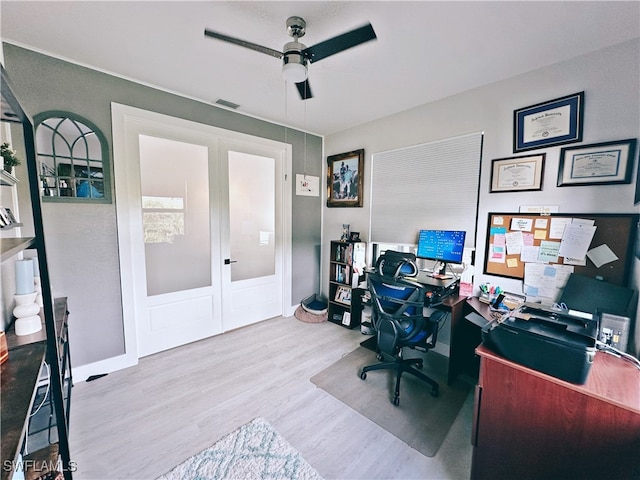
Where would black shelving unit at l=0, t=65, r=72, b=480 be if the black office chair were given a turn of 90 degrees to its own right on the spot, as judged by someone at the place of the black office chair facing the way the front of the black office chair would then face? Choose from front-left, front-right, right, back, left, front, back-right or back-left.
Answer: right

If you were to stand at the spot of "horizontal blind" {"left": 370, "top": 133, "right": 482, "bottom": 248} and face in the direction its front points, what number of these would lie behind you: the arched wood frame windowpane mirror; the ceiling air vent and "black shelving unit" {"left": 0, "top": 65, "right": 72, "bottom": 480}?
0

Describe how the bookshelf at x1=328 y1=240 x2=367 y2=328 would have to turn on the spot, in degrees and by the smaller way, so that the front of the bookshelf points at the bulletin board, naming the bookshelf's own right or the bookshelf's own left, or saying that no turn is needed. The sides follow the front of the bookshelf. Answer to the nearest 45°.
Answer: approximately 90° to the bookshelf's own left

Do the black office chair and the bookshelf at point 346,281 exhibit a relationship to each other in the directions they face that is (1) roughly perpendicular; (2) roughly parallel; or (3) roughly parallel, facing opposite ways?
roughly parallel, facing opposite ways

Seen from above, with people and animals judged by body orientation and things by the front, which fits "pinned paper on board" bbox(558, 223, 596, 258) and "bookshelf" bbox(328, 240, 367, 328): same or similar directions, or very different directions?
same or similar directions

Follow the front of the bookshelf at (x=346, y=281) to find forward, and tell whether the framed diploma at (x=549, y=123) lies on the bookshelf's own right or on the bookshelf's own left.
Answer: on the bookshelf's own left

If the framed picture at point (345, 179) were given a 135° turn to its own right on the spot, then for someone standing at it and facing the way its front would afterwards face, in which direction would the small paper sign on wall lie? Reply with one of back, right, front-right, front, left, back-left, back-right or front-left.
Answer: left

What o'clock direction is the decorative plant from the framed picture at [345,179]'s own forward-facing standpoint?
The decorative plant is roughly at 12 o'clock from the framed picture.

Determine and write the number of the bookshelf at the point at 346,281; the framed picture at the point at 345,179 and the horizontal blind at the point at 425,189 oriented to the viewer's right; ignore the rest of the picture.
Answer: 0

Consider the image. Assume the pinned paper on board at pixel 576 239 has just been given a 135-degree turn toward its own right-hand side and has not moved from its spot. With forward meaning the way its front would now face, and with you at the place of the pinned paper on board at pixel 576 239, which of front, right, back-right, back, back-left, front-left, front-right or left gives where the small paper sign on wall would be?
front-left

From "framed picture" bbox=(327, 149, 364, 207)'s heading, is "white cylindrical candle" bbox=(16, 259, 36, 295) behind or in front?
in front

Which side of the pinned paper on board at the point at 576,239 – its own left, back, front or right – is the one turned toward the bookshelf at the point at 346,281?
right

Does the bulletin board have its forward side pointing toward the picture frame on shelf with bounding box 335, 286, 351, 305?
no

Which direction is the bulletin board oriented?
toward the camera

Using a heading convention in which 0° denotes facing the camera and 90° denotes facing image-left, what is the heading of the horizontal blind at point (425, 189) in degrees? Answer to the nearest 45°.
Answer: approximately 45°

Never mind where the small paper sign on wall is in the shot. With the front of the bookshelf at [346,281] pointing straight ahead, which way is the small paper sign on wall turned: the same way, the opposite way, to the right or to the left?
to the left

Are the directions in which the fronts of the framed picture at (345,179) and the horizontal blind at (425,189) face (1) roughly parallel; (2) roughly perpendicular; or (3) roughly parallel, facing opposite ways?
roughly parallel

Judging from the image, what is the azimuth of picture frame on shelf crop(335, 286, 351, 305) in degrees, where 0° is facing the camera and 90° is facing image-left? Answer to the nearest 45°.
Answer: approximately 45°

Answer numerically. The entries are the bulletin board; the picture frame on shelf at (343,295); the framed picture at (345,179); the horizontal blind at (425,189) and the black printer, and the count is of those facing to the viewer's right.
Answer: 0
